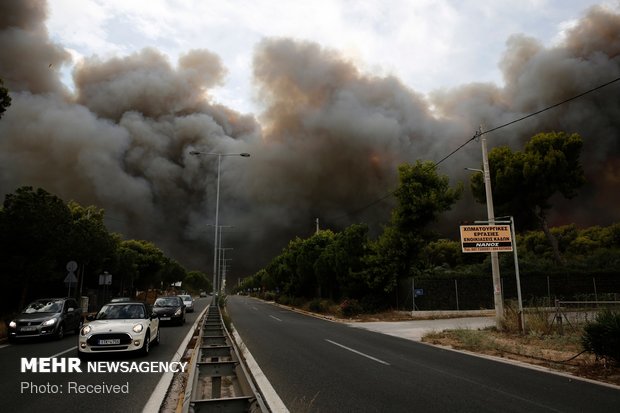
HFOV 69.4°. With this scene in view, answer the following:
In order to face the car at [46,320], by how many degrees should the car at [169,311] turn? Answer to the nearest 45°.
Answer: approximately 45° to its right

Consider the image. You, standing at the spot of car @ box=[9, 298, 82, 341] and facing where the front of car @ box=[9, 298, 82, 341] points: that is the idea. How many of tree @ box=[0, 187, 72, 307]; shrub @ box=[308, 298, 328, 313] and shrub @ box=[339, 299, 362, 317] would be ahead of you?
0

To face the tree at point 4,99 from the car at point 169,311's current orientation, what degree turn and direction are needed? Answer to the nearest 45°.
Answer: approximately 45° to its right

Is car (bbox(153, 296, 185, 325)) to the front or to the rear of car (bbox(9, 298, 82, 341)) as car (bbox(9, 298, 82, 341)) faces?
to the rear

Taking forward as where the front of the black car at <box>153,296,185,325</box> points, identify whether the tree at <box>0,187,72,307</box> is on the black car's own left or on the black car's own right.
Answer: on the black car's own right

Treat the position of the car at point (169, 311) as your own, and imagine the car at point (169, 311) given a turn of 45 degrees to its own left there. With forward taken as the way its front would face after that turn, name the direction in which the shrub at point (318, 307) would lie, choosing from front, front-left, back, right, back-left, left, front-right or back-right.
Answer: left

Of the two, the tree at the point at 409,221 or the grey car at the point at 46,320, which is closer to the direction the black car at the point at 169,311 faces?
the grey car

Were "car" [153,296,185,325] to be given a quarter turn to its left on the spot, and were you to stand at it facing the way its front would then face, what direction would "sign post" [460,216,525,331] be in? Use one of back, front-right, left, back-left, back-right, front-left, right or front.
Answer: front-right

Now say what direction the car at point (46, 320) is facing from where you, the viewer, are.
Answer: facing the viewer and to the left of the viewer

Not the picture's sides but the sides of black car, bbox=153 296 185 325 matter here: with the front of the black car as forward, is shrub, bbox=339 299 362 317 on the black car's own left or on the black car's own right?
on the black car's own left

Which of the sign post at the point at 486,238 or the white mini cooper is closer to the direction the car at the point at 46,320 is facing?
the white mini cooper

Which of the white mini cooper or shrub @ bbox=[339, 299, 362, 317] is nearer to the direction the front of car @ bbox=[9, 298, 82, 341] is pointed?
the white mini cooper

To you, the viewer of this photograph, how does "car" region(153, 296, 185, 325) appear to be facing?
facing the viewer

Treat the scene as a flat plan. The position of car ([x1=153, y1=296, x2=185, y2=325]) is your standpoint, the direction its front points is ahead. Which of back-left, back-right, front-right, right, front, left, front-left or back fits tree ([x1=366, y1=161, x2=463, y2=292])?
left

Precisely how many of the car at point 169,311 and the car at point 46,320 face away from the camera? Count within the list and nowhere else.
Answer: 0
